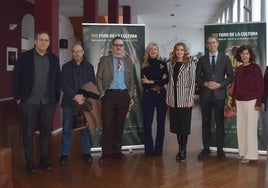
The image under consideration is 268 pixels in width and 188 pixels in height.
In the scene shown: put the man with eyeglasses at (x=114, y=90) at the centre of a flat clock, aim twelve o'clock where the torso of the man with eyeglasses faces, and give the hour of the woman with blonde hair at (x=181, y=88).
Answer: The woman with blonde hair is roughly at 9 o'clock from the man with eyeglasses.

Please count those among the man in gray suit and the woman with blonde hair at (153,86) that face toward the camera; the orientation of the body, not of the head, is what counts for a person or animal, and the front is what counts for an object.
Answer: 2

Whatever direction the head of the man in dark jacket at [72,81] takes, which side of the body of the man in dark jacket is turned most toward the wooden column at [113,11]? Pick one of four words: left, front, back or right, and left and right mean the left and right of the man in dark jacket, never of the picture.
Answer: back

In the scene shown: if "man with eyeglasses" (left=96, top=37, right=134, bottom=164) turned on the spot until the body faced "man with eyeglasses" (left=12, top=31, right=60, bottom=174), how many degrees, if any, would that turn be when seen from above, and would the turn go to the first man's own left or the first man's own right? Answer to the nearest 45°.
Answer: approximately 45° to the first man's own right

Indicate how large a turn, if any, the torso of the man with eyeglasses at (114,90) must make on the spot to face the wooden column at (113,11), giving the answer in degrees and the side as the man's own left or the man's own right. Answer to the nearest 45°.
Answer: approximately 180°
